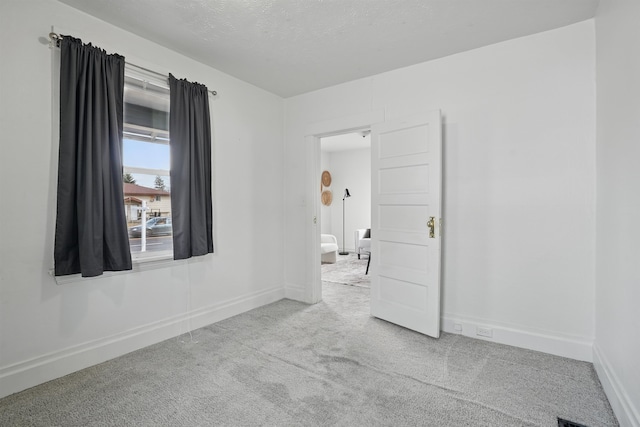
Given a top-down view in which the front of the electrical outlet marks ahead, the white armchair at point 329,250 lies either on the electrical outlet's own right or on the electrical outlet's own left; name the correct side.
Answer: on the electrical outlet's own right

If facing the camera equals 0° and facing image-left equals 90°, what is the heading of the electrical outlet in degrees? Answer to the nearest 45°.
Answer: approximately 45°

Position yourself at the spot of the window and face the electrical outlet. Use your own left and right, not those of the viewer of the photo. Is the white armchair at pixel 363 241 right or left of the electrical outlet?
left

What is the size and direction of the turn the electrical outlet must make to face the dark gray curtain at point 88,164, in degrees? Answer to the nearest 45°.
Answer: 0° — it already faces it

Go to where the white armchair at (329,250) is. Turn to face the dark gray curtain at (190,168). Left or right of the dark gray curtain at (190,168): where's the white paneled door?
left
